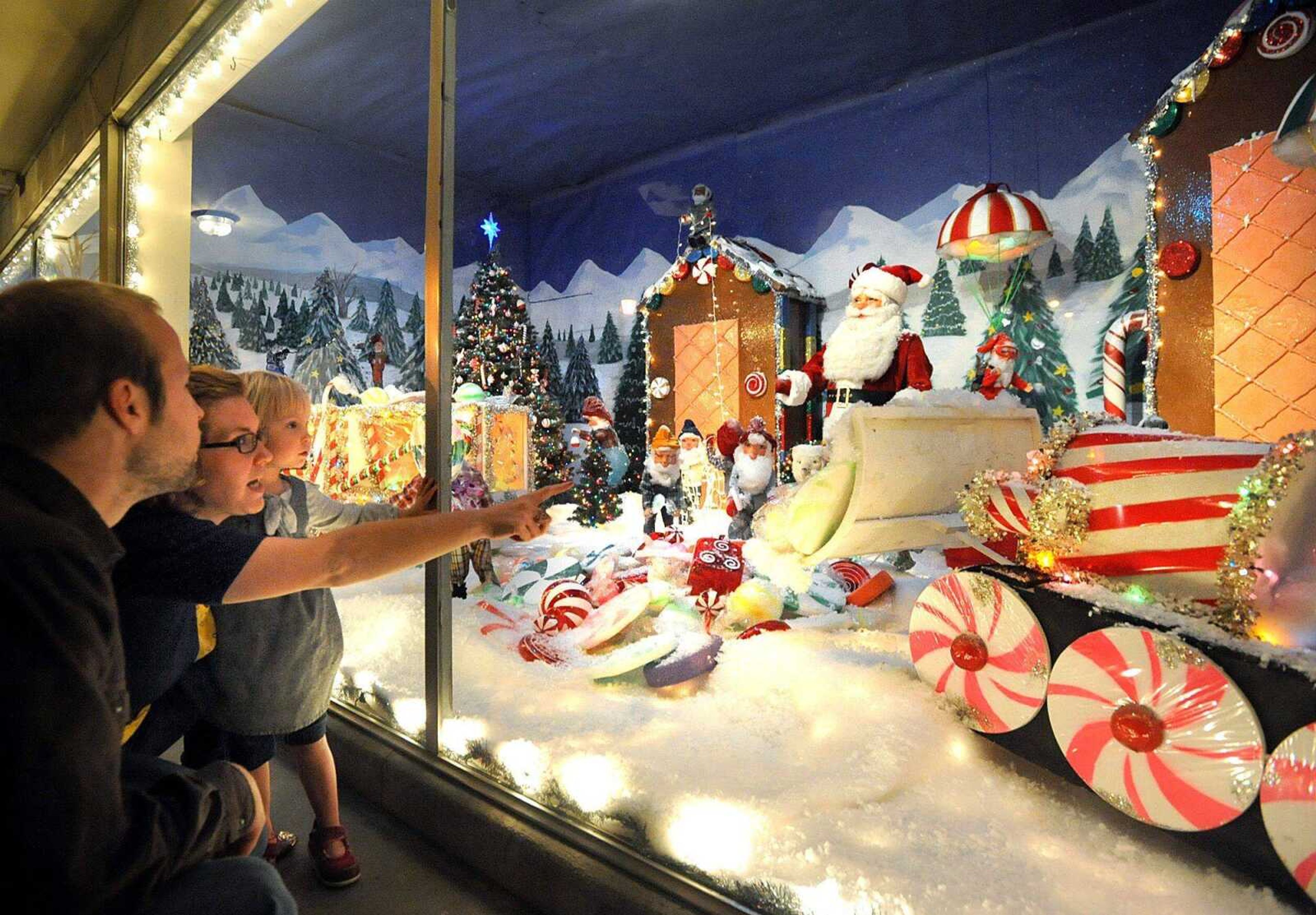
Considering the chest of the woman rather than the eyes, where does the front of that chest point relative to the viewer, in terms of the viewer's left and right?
facing to the right of the viewer

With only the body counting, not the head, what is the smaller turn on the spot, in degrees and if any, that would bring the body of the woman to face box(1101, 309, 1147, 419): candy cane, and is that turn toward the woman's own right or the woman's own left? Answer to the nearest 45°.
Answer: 0° — they already face it

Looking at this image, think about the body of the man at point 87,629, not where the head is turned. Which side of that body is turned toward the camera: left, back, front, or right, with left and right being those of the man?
right

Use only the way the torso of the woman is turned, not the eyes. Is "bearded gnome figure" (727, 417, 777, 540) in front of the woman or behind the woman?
in front

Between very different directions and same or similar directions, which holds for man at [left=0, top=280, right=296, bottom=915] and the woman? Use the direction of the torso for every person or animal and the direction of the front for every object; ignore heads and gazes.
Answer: same or similar directions

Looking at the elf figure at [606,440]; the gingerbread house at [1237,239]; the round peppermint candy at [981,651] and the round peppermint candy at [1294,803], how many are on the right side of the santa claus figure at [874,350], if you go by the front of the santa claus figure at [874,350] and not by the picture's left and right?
1

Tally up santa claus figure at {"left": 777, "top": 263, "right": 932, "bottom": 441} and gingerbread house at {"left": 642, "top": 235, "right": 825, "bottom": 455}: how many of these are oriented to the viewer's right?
0

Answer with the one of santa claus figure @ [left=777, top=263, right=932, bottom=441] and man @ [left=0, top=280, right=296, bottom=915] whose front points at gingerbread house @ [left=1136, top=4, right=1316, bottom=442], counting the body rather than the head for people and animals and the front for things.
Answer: the man

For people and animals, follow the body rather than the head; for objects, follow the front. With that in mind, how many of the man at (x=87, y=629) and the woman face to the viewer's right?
2

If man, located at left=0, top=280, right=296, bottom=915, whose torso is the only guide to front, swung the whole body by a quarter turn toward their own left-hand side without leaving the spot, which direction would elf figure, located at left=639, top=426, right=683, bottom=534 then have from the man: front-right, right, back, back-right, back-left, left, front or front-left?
front-right

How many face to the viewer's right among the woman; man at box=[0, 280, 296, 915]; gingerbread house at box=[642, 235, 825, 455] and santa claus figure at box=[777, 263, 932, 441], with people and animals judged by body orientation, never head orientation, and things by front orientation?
2

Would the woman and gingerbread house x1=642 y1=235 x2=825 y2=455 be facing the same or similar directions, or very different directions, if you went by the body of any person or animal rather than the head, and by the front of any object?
very different directions

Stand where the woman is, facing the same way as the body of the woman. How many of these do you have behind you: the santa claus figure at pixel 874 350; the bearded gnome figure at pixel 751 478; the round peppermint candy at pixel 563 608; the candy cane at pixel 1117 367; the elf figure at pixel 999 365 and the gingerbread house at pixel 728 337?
0

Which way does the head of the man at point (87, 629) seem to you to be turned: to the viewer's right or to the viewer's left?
to the viewer's right
